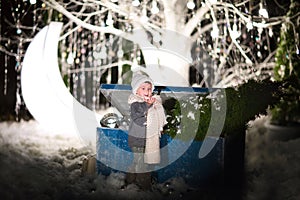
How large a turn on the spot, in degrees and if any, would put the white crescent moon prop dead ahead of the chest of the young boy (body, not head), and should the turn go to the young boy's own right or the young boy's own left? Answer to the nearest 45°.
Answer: approximately 180°

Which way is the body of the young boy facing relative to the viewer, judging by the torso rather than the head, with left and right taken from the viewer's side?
facing the viewer and to the right of the viewer

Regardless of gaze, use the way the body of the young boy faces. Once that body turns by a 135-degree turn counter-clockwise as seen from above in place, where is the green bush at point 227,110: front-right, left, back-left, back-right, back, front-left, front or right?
right

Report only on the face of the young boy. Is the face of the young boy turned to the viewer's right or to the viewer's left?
to the viewer's right
